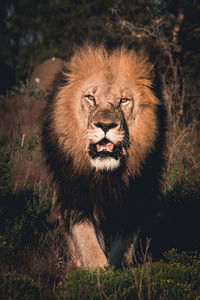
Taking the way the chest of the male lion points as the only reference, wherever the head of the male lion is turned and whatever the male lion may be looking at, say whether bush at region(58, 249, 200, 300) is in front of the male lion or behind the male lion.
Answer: in front

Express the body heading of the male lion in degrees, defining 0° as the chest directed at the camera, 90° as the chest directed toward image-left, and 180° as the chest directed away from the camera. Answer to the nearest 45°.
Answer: approximately 0°

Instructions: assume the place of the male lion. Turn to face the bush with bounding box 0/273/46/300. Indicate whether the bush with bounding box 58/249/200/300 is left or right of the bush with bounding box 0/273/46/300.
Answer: left

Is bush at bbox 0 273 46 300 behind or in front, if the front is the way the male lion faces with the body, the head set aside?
in front
